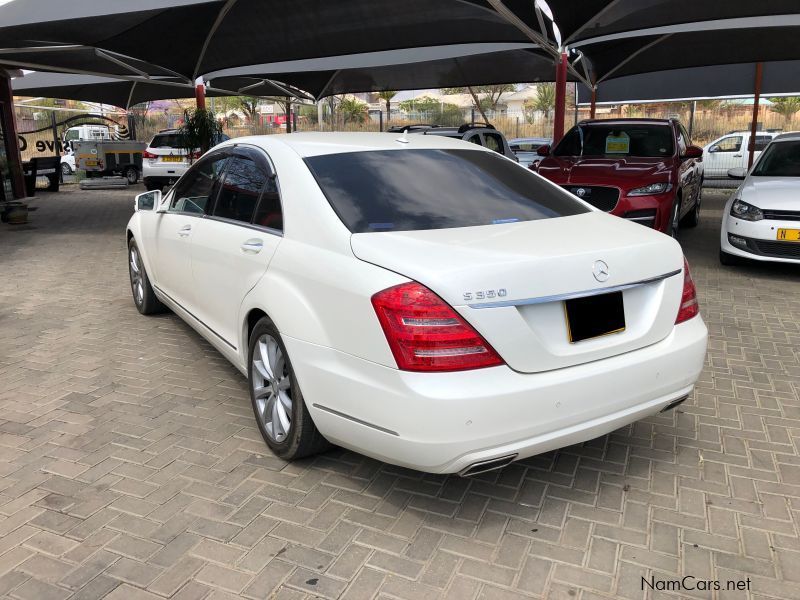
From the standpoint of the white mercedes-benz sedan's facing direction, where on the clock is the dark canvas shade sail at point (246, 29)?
The dark canvas shade sail is roughly at 1 o'clock from the white mercedes-benz sedan.

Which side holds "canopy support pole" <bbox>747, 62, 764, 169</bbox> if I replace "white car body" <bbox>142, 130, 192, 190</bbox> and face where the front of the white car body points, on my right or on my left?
on my right

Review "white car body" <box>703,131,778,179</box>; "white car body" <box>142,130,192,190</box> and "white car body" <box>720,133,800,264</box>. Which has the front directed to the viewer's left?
"white car body" <box>703,131,778,179</box>

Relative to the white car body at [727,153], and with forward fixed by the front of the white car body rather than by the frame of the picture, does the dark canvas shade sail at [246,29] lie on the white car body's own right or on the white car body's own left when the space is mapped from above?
on the white car body's own left

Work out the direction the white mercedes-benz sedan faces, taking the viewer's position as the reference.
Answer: facing away from the viewer and to the left of the viewer

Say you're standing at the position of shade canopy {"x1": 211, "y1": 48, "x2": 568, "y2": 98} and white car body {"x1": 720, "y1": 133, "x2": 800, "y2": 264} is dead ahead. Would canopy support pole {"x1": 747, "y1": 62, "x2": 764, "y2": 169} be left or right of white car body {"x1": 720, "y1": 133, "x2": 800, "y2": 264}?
left

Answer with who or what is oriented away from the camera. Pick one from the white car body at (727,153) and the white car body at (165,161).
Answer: the white car body at (165,161)

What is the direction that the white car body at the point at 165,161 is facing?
away from the camera

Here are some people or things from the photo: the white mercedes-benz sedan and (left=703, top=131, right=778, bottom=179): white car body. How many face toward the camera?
0

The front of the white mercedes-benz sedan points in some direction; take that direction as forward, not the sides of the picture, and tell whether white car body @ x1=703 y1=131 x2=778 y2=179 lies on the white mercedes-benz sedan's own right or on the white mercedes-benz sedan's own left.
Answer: on the white mercedes-benz sedan's own right

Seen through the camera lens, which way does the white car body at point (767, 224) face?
facing the viewer

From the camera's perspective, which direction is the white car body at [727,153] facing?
to the viewer's left

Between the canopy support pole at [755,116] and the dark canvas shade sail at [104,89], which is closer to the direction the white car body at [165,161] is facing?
the dark canvas shade sail

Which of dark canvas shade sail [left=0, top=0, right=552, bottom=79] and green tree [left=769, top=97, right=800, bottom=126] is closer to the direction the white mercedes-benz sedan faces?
the dark canvas shade sail
